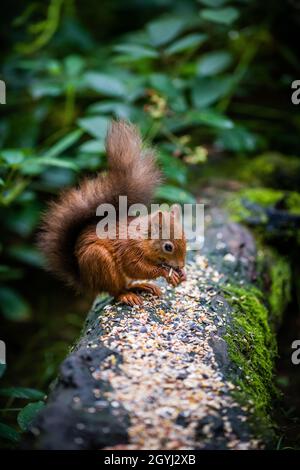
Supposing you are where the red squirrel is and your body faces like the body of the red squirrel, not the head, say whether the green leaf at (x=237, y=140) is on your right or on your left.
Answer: on your left

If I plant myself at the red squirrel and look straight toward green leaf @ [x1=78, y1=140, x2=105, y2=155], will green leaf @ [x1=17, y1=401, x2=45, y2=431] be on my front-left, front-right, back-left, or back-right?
back-left

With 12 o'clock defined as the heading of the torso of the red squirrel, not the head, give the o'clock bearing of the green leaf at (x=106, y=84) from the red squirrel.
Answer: The green leaf is roughly at 9 o'clock from the red squirrel.

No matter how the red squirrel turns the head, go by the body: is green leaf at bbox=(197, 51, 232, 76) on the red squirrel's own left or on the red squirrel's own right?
on the red squirrel's own left

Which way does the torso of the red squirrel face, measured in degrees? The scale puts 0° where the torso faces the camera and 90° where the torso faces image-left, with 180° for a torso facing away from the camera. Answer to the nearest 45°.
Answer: approximately 270°

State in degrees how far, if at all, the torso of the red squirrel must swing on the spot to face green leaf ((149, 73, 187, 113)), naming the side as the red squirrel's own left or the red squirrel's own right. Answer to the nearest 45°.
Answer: approximately 90° to the red squirrel's own left
